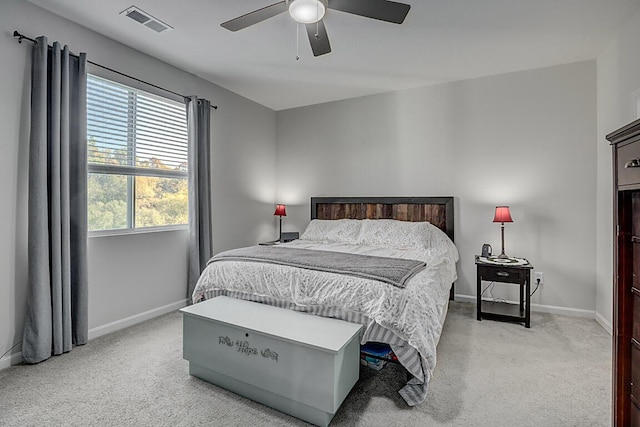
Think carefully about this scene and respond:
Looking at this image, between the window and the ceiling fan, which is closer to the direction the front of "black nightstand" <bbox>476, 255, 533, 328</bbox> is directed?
the ceiling fan

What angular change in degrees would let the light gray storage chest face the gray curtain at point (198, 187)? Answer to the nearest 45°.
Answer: approximately 90° to its right

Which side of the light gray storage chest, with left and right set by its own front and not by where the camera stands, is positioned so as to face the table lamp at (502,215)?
back

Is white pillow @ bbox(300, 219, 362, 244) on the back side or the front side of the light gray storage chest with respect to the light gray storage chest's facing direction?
on the back side

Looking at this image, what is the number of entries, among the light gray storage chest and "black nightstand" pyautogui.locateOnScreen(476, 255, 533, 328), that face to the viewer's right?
0

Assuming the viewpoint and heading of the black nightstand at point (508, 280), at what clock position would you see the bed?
The bed is roughly at 1 o'clock from the black nightstand.

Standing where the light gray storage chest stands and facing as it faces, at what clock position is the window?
The window is roughly at 3 o'clock from the light gray storage chest.

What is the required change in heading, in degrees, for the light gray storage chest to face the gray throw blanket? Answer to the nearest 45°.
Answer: approximately 180°

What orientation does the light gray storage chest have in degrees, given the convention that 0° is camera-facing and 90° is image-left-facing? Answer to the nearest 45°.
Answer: approximately 45°

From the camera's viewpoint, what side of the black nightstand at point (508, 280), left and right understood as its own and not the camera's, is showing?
front

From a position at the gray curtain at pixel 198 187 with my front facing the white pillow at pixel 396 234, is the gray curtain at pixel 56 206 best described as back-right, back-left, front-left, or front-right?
back-right

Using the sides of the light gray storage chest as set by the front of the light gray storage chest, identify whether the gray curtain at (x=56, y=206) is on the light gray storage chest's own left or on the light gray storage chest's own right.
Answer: on the light gray storage chest's own right
